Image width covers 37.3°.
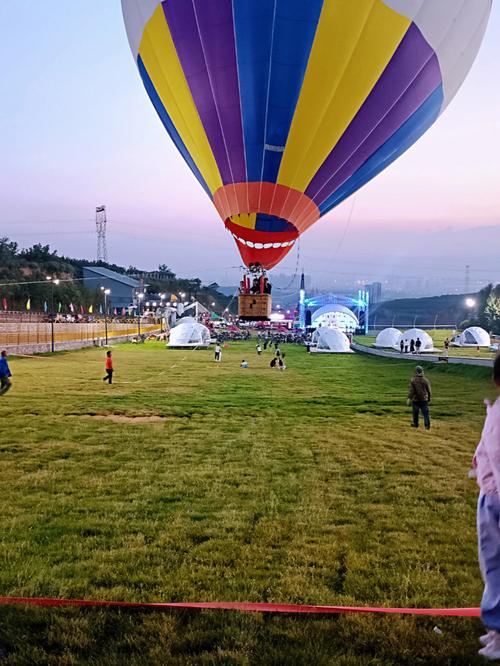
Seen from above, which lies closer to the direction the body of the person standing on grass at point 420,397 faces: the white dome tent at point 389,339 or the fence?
the white dome tent

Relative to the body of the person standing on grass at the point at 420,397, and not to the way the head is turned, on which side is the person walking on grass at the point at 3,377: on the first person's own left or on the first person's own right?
on the first person's own left

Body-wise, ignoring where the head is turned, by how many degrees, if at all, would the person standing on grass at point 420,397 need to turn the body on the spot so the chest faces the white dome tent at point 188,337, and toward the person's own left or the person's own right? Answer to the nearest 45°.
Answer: approximately 45° to the person's own left

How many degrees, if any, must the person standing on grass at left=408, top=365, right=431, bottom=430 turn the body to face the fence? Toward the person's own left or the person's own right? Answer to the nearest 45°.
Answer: approximately 45° to the person's own left

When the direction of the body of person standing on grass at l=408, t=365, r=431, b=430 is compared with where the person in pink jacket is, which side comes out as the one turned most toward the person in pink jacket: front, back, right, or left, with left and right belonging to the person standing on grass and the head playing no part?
back

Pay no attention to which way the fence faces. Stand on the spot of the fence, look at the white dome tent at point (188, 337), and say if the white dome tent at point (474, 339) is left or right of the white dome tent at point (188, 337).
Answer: right

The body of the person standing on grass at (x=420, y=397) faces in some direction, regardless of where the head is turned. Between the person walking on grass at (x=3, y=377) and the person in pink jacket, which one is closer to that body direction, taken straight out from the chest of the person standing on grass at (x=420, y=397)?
the person walking on grass

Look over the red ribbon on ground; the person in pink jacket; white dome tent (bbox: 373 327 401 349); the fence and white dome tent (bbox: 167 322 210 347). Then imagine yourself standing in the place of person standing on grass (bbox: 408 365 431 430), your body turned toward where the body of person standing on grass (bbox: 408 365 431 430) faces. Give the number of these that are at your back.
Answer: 2

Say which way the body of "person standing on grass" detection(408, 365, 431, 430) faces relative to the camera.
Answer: away from the camera

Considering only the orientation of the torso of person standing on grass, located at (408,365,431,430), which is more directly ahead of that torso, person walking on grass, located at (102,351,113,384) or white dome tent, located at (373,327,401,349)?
the white dome tent

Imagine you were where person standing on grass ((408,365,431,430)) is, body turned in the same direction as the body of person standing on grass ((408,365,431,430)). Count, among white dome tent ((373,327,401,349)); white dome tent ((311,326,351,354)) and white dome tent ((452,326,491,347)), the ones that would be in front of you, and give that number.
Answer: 3

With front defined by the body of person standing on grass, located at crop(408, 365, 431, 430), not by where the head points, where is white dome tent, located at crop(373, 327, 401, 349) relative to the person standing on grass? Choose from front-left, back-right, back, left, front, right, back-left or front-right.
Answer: front
